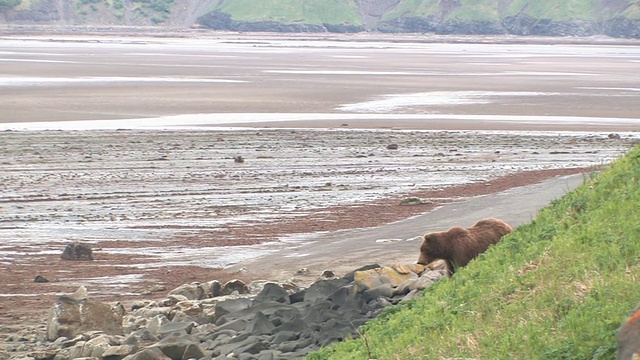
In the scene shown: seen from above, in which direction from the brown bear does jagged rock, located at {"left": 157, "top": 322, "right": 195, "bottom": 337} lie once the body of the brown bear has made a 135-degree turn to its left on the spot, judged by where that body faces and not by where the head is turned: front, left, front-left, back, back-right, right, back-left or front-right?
back-right

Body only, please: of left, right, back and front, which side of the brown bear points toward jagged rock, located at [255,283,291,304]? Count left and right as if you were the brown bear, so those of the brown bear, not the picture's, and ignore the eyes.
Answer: front

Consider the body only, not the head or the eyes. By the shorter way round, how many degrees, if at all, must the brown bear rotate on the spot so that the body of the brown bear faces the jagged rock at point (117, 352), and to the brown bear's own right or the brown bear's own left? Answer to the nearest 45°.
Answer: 0° — it already faces it

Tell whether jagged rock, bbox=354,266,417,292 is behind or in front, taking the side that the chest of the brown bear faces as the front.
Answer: in front

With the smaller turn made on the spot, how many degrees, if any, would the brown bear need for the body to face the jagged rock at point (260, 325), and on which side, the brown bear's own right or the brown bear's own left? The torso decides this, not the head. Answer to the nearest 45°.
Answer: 0° — it already faces it

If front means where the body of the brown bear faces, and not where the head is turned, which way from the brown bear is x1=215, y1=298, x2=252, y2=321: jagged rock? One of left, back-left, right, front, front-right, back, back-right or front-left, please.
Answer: front

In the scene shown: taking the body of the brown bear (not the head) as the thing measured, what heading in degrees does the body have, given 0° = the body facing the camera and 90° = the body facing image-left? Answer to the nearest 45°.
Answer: approximately 90°

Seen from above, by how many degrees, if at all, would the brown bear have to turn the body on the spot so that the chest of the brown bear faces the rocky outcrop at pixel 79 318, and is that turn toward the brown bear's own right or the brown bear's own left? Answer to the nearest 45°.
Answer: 0° — it already faces it

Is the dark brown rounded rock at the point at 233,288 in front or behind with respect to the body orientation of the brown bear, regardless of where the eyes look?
in front

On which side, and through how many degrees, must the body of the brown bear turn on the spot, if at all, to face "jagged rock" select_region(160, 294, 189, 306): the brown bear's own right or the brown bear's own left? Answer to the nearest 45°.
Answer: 0° — it already faces it

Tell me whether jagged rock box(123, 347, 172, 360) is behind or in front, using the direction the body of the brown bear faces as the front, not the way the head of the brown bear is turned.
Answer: in front
